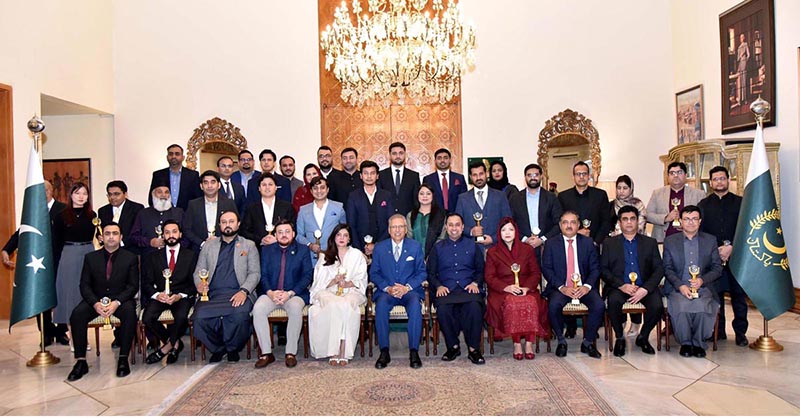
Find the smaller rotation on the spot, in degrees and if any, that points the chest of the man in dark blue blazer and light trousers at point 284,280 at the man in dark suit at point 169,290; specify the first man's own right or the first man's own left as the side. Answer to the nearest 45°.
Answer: approximately 90° to the first man's own right

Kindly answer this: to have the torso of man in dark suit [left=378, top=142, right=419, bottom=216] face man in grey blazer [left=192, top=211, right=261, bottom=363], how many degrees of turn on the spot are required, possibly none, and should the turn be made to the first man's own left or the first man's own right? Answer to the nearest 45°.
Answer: approximately 45° to the first man's own right

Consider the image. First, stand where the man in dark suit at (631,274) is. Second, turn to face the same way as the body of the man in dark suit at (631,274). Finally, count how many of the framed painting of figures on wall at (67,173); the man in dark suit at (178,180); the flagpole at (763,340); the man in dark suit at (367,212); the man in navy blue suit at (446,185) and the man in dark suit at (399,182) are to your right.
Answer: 5

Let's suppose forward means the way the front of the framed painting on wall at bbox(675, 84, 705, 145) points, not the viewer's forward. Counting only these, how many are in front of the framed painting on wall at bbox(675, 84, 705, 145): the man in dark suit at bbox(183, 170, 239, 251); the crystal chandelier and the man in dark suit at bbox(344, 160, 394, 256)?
3

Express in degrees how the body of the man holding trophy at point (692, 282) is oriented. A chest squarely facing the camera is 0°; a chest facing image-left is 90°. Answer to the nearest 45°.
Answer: approximately 0°

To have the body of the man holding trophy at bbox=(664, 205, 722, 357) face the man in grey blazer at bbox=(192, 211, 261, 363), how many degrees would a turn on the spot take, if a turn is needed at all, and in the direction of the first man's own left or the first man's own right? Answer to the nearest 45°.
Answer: approximately 45° to the first man's own right

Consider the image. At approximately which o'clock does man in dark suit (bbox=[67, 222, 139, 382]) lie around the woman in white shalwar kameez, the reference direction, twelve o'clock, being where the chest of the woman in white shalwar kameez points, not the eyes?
The man in dark suit is roughly at 3 o'clock from the woman in white shalwar kameez.

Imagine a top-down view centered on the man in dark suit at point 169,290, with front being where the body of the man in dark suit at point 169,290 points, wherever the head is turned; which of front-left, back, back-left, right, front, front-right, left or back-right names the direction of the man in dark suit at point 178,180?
back

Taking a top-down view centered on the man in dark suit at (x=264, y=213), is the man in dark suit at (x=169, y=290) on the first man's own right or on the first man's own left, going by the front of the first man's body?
on the first man's own right

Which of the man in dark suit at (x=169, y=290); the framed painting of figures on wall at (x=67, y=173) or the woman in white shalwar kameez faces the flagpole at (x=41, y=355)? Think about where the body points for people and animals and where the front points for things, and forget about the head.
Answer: the framed painting of figures on wall

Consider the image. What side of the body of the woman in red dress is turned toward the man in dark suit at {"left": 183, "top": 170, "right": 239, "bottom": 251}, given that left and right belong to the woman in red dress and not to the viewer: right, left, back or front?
right

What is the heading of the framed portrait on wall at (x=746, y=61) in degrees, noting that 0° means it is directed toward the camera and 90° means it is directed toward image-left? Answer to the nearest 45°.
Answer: approximately 45°
